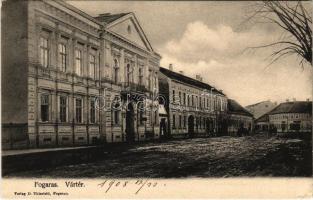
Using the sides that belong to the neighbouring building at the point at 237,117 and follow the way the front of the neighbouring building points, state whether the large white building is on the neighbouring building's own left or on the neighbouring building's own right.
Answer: on the neighbouring building's own right

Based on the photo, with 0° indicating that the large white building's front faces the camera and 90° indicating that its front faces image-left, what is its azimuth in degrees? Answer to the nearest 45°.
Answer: approximately 315°

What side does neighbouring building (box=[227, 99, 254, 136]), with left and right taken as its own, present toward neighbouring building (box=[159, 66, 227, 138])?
right

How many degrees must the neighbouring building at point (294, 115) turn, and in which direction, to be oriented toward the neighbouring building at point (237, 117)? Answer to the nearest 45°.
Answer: approximately 135° to its right

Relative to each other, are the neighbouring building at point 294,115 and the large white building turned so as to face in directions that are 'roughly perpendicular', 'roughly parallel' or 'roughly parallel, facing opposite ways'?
roughly perpendicular

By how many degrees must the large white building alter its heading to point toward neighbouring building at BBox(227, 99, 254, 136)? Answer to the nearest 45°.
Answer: approximately 45° to its left

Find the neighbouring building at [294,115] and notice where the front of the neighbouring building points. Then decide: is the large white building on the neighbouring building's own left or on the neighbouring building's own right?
on the neighbouring building's own right
